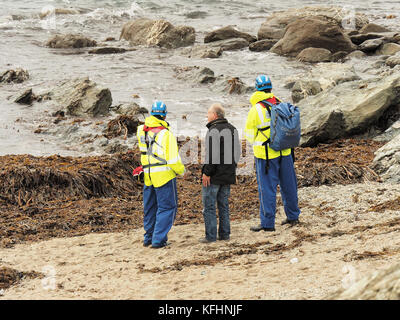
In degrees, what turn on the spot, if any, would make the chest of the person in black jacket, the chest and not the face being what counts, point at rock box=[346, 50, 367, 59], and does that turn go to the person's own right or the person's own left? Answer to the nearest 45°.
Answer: approximately 45° to the person's own right

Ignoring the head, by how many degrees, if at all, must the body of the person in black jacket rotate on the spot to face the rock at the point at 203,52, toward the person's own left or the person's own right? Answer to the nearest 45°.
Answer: approximately 45° to the person's own right

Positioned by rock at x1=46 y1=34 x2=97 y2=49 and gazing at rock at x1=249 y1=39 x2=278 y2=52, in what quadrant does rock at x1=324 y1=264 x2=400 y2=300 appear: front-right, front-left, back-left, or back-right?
front-right

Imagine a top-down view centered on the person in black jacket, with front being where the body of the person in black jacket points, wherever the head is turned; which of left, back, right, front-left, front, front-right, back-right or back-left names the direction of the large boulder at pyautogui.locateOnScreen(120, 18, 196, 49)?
front-right

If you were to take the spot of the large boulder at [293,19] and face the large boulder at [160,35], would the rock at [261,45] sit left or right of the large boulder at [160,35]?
left

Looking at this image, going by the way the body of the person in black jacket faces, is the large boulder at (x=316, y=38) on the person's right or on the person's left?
on the person's right

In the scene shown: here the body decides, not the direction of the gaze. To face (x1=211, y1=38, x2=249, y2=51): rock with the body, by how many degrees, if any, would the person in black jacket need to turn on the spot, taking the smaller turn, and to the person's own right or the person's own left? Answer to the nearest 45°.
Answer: approximately 45° to the person's own right

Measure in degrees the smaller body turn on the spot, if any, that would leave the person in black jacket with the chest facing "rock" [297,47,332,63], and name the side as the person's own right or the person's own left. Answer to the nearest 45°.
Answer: approximately 45° to the person's own right

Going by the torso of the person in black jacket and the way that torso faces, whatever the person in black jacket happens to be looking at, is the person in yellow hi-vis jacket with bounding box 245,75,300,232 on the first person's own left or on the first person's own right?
on the first person's own right

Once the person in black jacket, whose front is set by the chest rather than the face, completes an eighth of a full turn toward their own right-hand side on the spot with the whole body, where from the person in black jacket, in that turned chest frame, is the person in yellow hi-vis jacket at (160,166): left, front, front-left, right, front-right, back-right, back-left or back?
left

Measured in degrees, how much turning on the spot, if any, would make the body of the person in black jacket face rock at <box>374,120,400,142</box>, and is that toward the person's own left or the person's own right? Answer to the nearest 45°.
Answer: approximately 90° to the person's own right

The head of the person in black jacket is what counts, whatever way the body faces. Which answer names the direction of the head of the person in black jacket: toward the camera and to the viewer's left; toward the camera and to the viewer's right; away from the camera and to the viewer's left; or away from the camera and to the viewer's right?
away from the camera and to the viewer's left

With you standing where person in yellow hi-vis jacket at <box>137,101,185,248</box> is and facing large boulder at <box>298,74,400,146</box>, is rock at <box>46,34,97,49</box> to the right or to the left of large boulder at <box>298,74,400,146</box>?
left

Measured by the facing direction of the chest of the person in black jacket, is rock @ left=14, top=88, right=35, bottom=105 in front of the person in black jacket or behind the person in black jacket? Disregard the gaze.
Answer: in front

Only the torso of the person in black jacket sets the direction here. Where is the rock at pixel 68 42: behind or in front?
in front

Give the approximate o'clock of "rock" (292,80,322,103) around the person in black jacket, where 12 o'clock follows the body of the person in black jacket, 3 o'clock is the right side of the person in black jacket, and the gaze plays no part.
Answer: The rock is roughly at 2 o'clock from the person in black jacket.

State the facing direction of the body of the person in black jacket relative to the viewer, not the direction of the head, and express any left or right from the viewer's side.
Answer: facing away from the viewer and to the left of the viewer

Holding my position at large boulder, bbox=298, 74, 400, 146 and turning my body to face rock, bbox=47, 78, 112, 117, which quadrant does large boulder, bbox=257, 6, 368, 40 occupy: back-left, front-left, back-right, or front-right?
front-right
